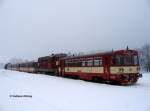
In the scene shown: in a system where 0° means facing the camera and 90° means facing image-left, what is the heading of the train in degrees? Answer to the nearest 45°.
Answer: approximately 315°
